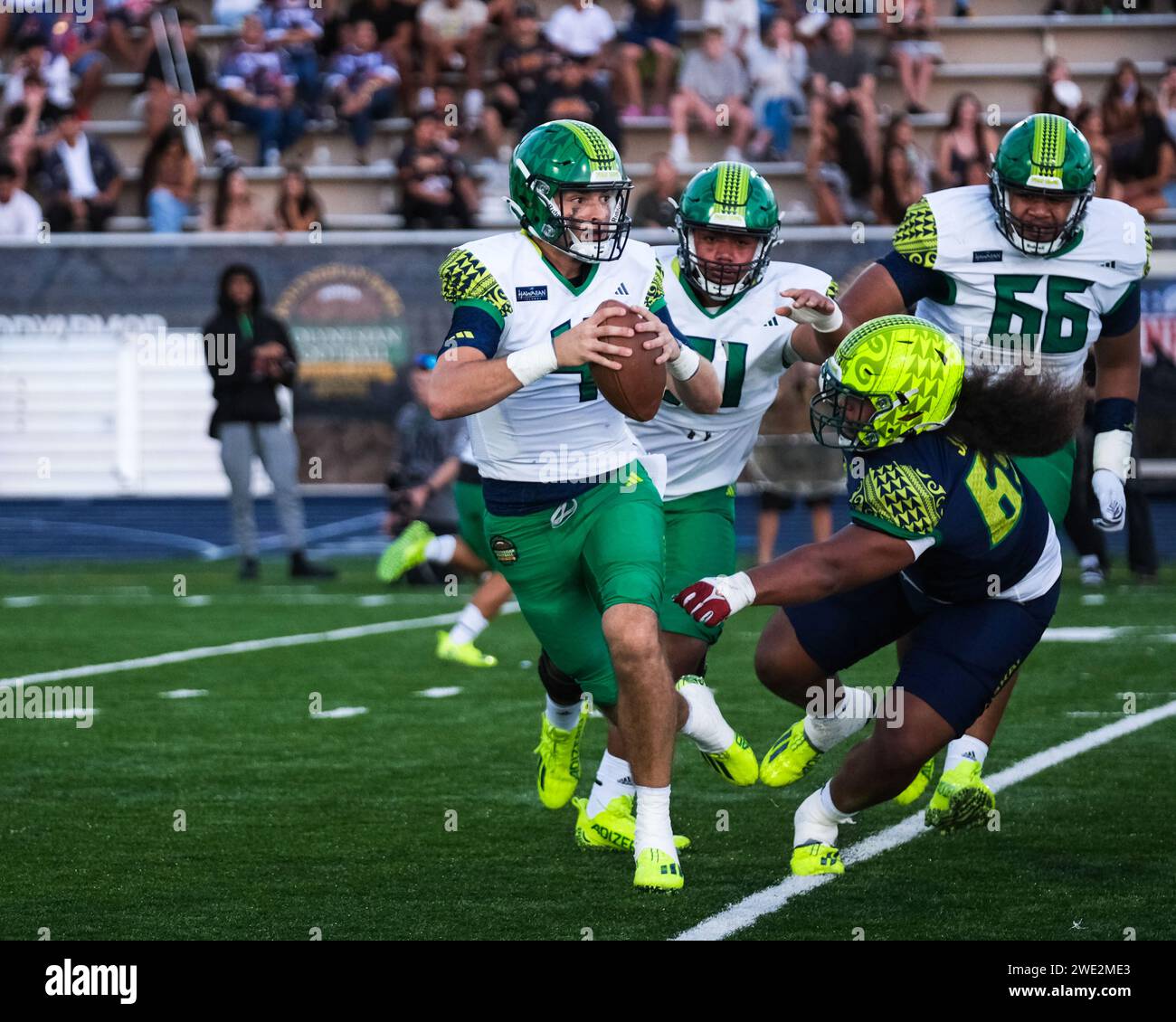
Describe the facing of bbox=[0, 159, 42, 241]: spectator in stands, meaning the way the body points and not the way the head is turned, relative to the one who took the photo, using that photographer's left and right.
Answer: facing the viewer

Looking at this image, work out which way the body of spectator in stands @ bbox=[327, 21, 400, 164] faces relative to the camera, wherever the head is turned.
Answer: toward the camera

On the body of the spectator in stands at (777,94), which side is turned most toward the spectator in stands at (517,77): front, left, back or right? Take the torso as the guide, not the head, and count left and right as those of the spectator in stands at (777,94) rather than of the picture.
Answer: right

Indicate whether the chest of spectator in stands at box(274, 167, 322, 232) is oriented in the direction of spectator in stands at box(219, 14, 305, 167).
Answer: no

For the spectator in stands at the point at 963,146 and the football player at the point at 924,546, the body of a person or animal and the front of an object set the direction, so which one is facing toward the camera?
the spectator in stands

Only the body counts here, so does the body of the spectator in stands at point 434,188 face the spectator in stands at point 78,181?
no

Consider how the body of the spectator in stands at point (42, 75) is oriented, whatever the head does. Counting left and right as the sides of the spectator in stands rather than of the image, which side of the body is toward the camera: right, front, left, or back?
front

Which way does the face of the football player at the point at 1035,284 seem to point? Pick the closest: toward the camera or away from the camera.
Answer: toward the camera

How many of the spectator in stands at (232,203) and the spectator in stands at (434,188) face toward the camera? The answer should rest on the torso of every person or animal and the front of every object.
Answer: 2

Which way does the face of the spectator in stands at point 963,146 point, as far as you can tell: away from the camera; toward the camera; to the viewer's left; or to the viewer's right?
toward the camera

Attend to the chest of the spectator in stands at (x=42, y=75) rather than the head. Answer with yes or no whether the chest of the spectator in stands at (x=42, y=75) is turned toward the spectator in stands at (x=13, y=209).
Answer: yes

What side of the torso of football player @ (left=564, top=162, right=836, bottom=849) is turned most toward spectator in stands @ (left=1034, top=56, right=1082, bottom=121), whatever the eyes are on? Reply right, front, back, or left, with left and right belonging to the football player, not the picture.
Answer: back

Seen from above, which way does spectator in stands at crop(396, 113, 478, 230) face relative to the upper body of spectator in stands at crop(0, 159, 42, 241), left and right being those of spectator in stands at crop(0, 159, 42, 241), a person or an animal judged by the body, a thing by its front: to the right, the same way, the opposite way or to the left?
the same way

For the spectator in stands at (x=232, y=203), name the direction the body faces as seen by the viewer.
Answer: toward the camera

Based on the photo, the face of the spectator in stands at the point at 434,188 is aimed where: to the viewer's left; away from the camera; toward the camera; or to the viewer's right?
toward the camera

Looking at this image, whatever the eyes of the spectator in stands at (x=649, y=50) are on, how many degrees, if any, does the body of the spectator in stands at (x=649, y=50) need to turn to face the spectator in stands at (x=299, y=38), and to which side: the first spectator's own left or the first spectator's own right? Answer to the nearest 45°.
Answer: approximately 90° to the first spectator's own right

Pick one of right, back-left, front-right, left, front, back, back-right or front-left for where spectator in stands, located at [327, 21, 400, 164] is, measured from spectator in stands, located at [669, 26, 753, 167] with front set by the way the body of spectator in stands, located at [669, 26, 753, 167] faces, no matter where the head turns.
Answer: right

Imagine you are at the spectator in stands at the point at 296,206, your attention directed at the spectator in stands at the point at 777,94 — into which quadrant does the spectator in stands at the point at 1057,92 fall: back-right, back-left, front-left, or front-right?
front-right

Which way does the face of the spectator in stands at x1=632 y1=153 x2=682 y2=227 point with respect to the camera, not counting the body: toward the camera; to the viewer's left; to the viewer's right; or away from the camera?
toward the camera

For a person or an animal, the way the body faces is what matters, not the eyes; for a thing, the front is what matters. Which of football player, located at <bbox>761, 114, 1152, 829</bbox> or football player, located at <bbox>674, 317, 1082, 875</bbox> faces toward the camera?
football player, located at <bbox>761, 114, 1152, 829</bbox>

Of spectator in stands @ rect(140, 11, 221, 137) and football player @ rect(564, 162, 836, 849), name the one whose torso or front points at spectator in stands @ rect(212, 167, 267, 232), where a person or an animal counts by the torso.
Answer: spectator in stands @ rect(140, 11, 221, 137)

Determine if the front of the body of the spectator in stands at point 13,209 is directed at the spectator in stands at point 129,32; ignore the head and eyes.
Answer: no

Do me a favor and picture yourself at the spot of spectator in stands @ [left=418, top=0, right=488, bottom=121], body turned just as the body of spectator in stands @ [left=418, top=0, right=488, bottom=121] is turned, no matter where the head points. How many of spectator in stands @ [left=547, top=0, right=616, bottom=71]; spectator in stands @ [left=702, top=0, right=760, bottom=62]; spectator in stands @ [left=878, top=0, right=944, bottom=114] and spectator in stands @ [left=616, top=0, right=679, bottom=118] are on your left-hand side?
4

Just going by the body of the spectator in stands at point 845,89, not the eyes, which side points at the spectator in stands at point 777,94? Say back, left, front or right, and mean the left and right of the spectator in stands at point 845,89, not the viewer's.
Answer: right

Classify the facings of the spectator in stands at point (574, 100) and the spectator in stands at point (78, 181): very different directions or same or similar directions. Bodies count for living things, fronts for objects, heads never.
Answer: same or similar directions
